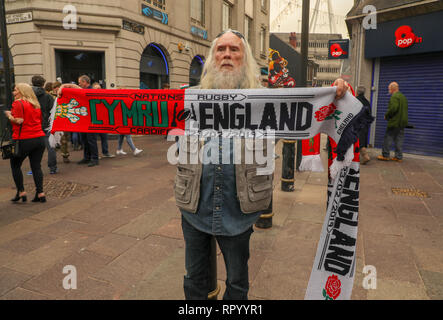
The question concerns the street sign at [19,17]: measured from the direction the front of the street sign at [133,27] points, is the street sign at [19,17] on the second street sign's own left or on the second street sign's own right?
on the second street sign's own right

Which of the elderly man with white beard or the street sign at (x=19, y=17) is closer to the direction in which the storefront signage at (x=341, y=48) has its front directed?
the elderly man with white beard

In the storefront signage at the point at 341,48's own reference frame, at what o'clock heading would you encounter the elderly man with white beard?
The elderly man with white beard is roughly at 12 o'clock from the storefront signage.

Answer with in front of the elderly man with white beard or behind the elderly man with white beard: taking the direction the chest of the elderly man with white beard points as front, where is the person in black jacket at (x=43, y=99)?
behind

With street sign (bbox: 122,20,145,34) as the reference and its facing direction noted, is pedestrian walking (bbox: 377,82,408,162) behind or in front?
in front

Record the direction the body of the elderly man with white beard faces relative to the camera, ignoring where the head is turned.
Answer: toward the camera

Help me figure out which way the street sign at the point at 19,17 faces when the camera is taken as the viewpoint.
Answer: facing the viewer

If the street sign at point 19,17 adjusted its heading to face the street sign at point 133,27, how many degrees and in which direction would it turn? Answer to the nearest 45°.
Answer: approximately 90° to its left

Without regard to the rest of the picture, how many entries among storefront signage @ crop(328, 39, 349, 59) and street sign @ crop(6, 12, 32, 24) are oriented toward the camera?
2

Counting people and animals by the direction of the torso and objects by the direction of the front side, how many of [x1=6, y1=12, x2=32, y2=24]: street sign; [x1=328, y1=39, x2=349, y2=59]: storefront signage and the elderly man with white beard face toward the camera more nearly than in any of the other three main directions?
3

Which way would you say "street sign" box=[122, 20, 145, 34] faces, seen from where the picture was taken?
facing the viewer and to the right of the viewer

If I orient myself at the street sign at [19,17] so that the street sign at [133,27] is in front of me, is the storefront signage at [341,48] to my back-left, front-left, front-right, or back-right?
front-right

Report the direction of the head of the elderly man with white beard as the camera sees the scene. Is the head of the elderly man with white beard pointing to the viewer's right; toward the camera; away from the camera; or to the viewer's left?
toward the camera

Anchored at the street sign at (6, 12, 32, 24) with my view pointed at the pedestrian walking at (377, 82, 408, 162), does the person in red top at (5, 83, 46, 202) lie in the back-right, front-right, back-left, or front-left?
front-right
